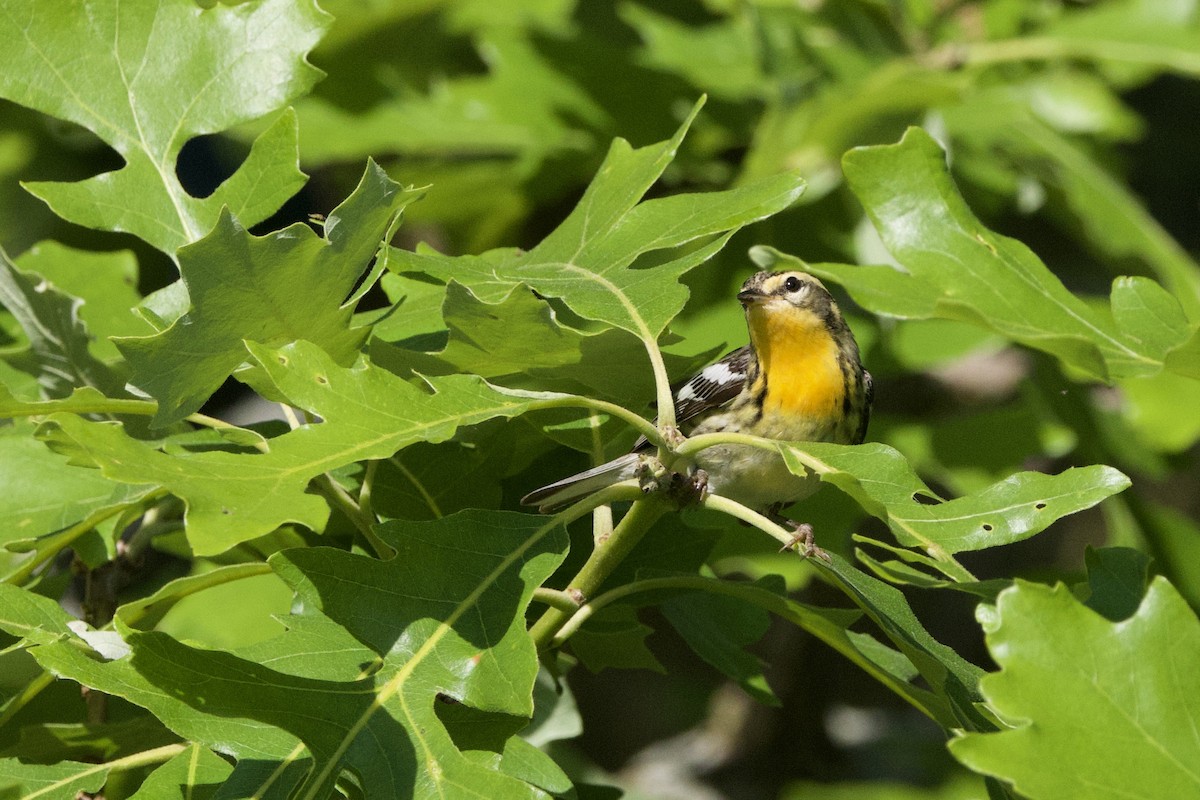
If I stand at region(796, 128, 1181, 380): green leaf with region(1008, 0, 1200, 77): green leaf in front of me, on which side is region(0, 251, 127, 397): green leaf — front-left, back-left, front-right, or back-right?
back-left

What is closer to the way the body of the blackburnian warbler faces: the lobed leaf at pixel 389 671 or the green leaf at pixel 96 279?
the lobed leaf

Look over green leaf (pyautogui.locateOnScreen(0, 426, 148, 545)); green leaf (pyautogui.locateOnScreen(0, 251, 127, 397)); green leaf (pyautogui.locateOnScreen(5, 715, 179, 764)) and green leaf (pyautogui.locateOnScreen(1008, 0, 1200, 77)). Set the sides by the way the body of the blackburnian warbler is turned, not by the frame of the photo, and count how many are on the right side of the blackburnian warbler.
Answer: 3

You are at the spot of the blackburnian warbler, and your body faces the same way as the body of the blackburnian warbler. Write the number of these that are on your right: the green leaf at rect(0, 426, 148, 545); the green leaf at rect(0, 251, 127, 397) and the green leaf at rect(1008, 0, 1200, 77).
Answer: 2

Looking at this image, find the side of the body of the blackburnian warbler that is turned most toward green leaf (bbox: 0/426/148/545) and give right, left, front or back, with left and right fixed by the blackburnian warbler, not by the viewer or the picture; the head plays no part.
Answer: right

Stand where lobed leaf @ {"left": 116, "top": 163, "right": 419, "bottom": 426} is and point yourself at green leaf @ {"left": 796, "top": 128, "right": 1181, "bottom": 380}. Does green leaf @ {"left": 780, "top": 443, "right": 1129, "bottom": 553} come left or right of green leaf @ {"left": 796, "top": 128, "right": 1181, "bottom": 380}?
right

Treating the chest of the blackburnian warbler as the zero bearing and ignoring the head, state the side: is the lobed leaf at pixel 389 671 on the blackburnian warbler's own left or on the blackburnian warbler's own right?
on the blackburnian warbler's own right

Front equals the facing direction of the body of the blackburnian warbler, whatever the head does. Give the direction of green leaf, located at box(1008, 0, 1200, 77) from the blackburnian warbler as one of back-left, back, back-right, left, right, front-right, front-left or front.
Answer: left

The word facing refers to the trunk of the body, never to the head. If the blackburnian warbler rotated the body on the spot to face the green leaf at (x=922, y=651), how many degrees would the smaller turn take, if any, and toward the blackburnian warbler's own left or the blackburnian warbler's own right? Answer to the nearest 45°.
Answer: approximately 45° to the blackburnian warbler's own left

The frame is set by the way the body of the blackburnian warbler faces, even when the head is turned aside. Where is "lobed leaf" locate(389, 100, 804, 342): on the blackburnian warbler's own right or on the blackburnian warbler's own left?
on the blackburnian warbler's own right
